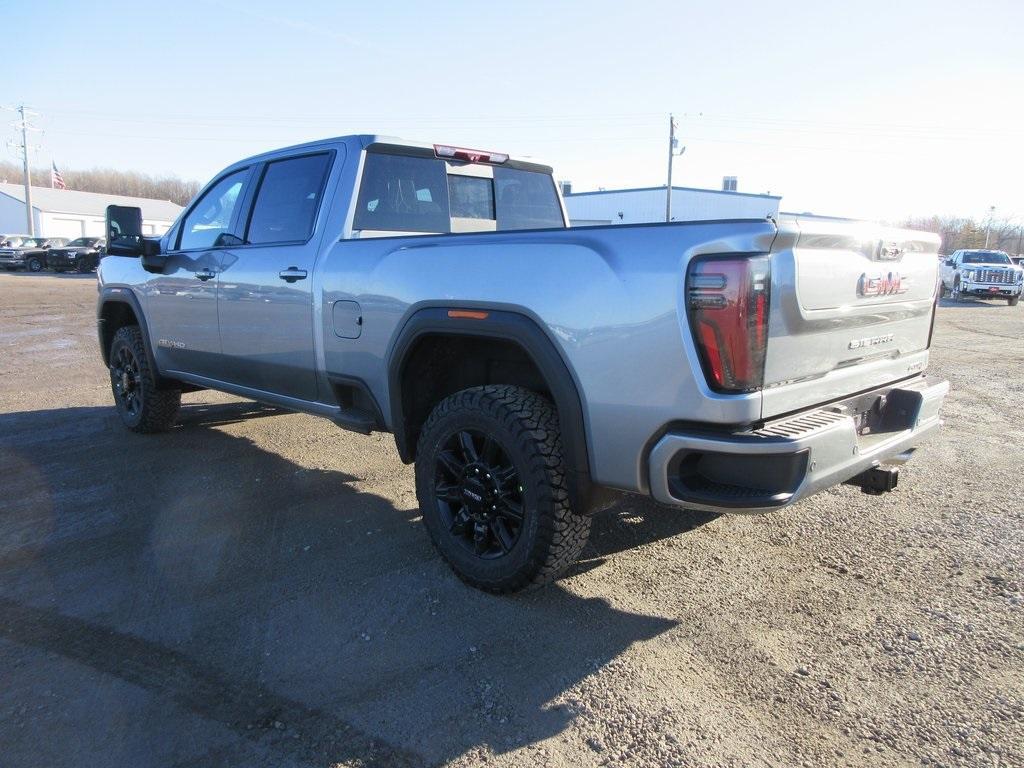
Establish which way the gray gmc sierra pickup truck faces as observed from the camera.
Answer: facing away from the viewer and to the left of the viewer

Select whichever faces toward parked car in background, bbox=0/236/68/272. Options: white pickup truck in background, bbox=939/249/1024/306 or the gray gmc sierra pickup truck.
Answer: the gray gmc sierra pickup truck

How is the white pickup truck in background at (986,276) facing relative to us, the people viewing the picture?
facing the viewer and to the right of the viewer

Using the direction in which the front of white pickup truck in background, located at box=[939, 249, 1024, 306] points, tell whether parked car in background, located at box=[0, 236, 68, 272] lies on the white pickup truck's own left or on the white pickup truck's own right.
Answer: on the white pickup truck's own right

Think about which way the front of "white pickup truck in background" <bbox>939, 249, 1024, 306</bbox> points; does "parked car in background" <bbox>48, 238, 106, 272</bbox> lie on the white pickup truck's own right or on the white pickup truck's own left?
on the white pickup truck's own right

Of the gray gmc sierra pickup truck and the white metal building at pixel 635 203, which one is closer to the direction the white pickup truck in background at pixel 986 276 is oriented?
the gray gmc sierra pickup truck

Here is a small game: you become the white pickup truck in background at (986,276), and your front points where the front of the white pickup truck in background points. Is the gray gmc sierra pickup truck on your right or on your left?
on your right

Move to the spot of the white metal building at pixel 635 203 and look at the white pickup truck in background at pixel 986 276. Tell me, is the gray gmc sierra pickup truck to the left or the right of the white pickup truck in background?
right

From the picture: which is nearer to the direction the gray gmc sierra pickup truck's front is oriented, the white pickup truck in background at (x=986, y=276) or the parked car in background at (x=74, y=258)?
the parked car in background

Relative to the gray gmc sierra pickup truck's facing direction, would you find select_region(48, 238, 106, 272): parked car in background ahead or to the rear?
ahead
